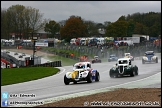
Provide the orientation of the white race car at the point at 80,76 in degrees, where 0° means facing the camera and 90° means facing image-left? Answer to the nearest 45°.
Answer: approximately 45°
